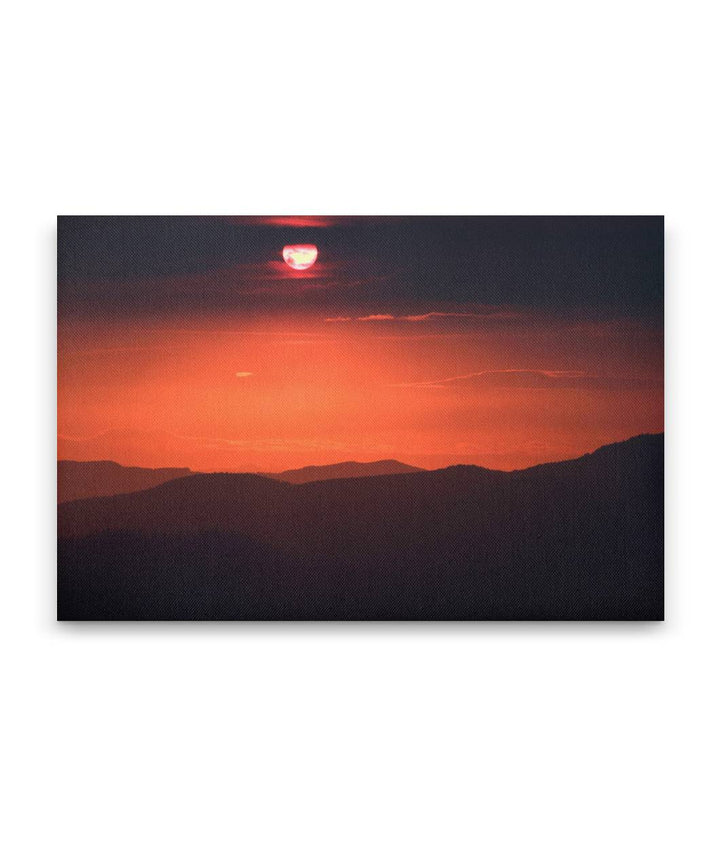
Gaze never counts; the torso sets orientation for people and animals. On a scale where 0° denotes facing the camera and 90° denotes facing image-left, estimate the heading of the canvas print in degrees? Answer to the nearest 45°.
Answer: approximately 0°
